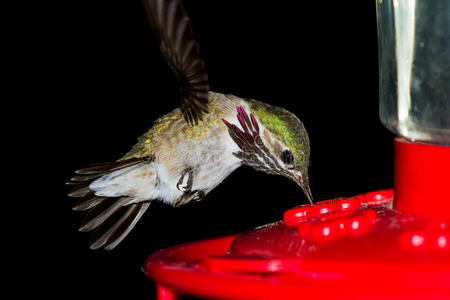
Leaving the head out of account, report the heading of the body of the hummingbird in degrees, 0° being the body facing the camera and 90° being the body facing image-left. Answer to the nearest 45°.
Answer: approximately 270°
